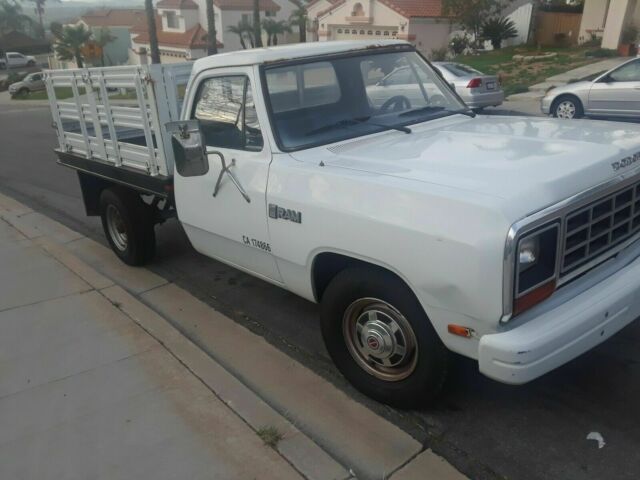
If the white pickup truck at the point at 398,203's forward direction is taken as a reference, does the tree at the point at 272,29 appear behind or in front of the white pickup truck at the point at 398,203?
behind

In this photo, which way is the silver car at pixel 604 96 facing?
to the viewer's left

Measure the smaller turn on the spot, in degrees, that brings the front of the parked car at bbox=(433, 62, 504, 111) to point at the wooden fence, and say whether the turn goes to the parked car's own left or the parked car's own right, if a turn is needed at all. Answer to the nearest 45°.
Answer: approximately 45° to the parked car's own right

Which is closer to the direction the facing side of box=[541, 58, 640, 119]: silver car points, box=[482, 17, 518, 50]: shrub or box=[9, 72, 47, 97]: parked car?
the parked car

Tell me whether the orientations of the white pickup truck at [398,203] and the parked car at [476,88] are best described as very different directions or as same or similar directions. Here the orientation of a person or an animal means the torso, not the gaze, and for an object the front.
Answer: very different directions

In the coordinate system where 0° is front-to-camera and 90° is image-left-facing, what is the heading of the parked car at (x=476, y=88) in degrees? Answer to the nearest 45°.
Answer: approximately 135°

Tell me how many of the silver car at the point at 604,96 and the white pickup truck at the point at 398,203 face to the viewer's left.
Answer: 1

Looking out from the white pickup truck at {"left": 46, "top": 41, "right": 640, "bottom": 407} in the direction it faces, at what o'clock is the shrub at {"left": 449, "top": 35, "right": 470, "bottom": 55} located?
The shrub is roughly at 8 o'clock from the white pickup truck.

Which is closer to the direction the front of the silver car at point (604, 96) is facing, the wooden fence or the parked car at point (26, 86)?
the parked car

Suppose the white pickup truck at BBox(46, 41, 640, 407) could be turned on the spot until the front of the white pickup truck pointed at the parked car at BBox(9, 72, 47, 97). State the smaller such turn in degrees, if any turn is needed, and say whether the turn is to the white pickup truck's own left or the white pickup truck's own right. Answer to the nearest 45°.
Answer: approximately 180°

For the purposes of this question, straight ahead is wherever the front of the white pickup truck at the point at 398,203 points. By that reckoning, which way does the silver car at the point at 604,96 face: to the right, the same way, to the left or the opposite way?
the opposite way
